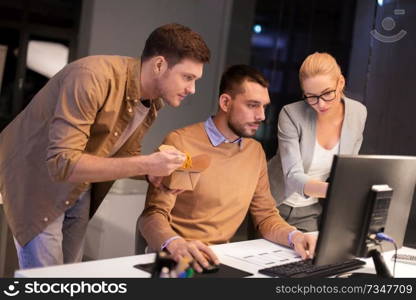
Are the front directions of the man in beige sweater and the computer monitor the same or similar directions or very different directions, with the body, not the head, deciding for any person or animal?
very different directions

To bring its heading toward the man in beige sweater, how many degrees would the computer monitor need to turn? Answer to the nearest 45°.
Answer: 0° — it already faces them

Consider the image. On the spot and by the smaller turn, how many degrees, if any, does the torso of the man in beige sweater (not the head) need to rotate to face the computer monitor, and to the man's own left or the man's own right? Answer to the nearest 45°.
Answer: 0° — they already face it

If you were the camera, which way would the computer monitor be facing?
facing away from the viewer and to the left of the viewer

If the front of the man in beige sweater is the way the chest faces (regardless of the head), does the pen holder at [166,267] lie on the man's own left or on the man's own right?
on the man's own right

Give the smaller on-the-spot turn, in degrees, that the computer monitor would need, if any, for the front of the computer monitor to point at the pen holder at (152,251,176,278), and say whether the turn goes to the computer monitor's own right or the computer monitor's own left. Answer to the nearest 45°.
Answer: approximately 90° to the computer monitor's own left

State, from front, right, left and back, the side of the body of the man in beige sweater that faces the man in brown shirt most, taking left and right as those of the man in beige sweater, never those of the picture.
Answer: right

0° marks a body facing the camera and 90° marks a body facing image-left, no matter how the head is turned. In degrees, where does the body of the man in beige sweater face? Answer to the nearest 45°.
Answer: approximately 315°

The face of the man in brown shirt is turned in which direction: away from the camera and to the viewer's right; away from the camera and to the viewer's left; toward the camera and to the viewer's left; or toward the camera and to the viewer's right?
toward the camera and to the viewer's right
